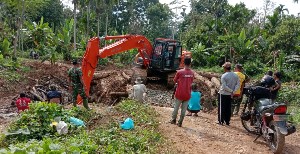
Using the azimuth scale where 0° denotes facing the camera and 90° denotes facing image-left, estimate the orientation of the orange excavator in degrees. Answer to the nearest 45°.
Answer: approximately 45°

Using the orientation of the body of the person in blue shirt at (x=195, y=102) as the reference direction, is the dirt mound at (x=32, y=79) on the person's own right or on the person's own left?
on the person's own left

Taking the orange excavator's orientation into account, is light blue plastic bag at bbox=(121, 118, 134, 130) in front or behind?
in front

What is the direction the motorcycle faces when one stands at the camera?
facing away from the viewer and to the left of the viewer

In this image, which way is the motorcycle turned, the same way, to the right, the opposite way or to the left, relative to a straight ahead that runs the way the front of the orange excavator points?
to the right

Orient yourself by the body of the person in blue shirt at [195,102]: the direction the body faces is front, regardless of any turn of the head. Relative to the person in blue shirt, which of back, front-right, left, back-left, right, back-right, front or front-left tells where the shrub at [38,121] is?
back-left

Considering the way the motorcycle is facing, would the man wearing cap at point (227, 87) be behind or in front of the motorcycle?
in front

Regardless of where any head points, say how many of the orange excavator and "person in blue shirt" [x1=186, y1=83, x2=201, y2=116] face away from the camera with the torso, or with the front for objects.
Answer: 1

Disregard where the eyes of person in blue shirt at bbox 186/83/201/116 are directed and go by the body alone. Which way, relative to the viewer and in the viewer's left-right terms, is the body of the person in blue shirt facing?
facing away from the viewer

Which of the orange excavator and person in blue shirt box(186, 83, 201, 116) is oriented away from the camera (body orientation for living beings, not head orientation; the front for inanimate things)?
the person in blue shirt

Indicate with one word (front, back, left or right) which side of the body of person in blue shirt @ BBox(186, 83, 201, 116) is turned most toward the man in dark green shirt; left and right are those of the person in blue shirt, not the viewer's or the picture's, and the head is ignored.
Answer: left

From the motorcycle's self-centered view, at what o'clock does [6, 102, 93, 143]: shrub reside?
The shrub is roughly at 10 o'clock from the motorcycle.
